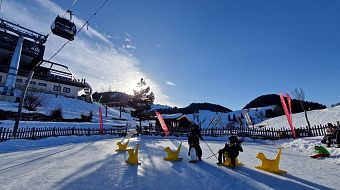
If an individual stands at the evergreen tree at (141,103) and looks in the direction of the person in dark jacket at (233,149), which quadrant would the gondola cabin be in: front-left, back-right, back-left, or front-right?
front-right

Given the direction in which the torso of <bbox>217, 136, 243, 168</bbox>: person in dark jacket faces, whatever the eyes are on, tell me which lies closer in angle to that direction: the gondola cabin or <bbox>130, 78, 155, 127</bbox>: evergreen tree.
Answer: the gondola cabin

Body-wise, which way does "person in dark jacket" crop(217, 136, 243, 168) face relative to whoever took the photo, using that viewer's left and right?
facing the viewer and to the left of the viewer

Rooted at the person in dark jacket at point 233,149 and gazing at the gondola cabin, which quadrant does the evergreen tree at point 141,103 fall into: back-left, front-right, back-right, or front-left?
front-right

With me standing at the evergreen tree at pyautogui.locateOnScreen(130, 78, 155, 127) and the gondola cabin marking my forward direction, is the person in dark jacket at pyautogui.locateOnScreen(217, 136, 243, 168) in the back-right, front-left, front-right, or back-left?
front-left

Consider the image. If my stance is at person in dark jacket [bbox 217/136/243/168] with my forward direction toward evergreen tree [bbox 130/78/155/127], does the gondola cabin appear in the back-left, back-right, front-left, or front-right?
front-left

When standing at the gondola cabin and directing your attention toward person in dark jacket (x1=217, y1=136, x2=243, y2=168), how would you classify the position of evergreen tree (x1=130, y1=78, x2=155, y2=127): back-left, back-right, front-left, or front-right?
back-left

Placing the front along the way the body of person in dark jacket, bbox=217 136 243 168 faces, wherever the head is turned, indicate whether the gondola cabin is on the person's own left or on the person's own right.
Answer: on the person's own right

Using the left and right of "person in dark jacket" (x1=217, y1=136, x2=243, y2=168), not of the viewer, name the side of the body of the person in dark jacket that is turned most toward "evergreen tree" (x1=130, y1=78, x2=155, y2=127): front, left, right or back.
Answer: right

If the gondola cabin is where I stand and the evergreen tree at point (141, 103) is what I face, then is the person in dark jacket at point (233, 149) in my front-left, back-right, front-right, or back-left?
back-right
